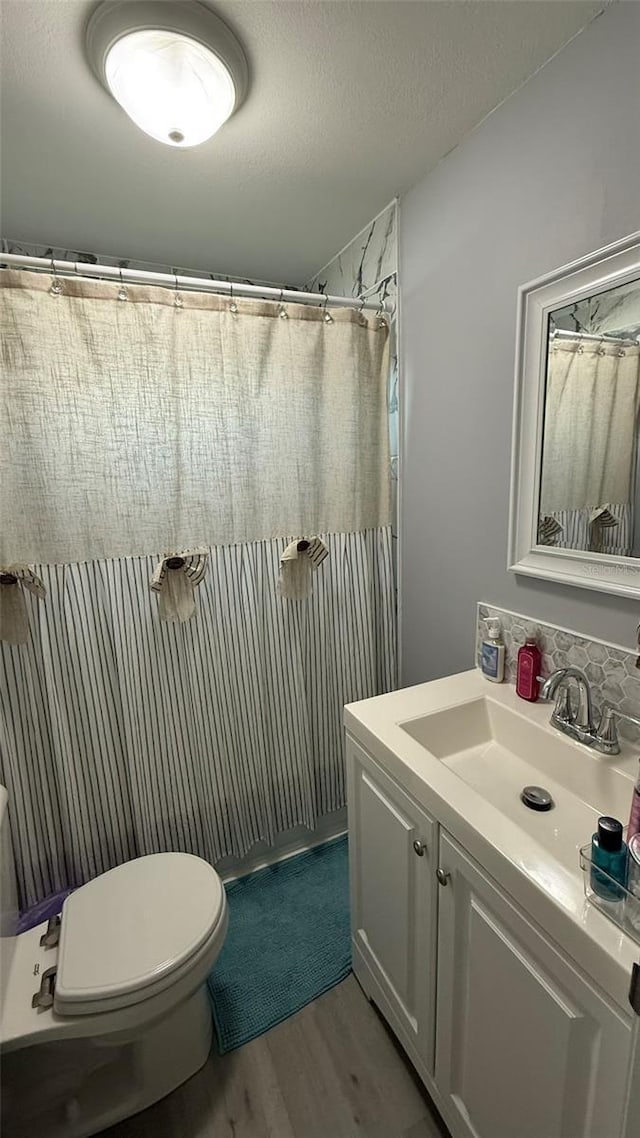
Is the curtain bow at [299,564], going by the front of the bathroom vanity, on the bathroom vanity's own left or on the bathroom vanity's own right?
on the bathroom vanity's own right

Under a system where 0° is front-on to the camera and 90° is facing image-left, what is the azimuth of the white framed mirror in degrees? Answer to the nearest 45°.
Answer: approximately 45°

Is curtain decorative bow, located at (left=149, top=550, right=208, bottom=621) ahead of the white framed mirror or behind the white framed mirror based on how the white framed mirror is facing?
ahead

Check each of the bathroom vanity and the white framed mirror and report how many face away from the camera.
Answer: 0

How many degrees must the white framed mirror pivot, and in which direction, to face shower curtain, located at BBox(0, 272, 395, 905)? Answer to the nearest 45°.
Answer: approximately 45° to its right

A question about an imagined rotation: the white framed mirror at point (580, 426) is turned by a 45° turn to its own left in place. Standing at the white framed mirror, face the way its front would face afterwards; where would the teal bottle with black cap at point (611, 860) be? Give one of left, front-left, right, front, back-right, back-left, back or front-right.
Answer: front

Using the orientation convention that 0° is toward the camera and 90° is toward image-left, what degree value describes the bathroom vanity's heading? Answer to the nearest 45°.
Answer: approximately 45°
